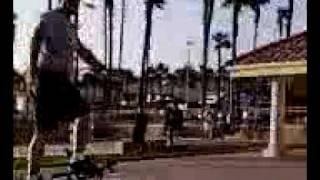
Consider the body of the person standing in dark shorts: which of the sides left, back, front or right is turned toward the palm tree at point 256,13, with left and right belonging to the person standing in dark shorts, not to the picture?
front

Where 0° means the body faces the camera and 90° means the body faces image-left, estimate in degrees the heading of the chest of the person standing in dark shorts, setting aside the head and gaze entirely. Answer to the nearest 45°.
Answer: approximately 225°

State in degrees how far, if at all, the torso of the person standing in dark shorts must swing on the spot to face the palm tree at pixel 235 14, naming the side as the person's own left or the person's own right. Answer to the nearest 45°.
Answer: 0° — they already face it

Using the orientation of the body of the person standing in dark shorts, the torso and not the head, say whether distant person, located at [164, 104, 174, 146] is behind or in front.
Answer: in front

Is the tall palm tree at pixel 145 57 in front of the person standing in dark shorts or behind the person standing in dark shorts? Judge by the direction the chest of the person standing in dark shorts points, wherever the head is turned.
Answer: in front
